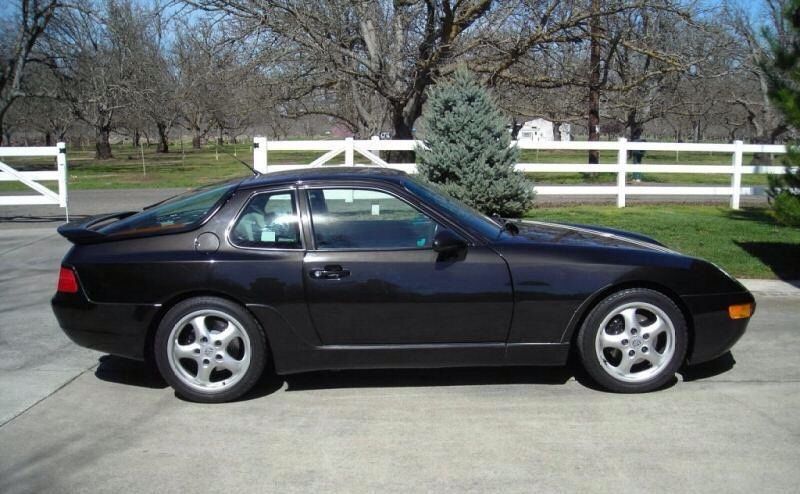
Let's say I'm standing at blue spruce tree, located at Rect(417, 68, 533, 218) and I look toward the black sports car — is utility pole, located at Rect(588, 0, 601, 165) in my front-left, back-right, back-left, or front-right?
back-left

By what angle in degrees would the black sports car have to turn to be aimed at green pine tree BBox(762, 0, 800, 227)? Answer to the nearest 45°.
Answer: approximately 45° to its left

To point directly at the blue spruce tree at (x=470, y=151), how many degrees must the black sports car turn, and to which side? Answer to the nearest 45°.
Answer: approximately 90° to its left

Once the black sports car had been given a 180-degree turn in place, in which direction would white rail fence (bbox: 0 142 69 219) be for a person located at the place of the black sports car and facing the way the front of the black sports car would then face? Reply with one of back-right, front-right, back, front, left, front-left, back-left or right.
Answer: front-right

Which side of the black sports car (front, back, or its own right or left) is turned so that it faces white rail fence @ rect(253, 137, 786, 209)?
left

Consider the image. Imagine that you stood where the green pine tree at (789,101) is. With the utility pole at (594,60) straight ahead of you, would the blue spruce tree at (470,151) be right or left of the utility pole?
left

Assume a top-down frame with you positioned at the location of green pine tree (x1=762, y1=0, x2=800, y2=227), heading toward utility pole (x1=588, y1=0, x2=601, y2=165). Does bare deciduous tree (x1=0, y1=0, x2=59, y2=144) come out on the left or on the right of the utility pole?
left

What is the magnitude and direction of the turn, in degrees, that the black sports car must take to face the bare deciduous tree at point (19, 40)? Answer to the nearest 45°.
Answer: approximately 135° to its left

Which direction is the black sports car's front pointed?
to the viewer's right
